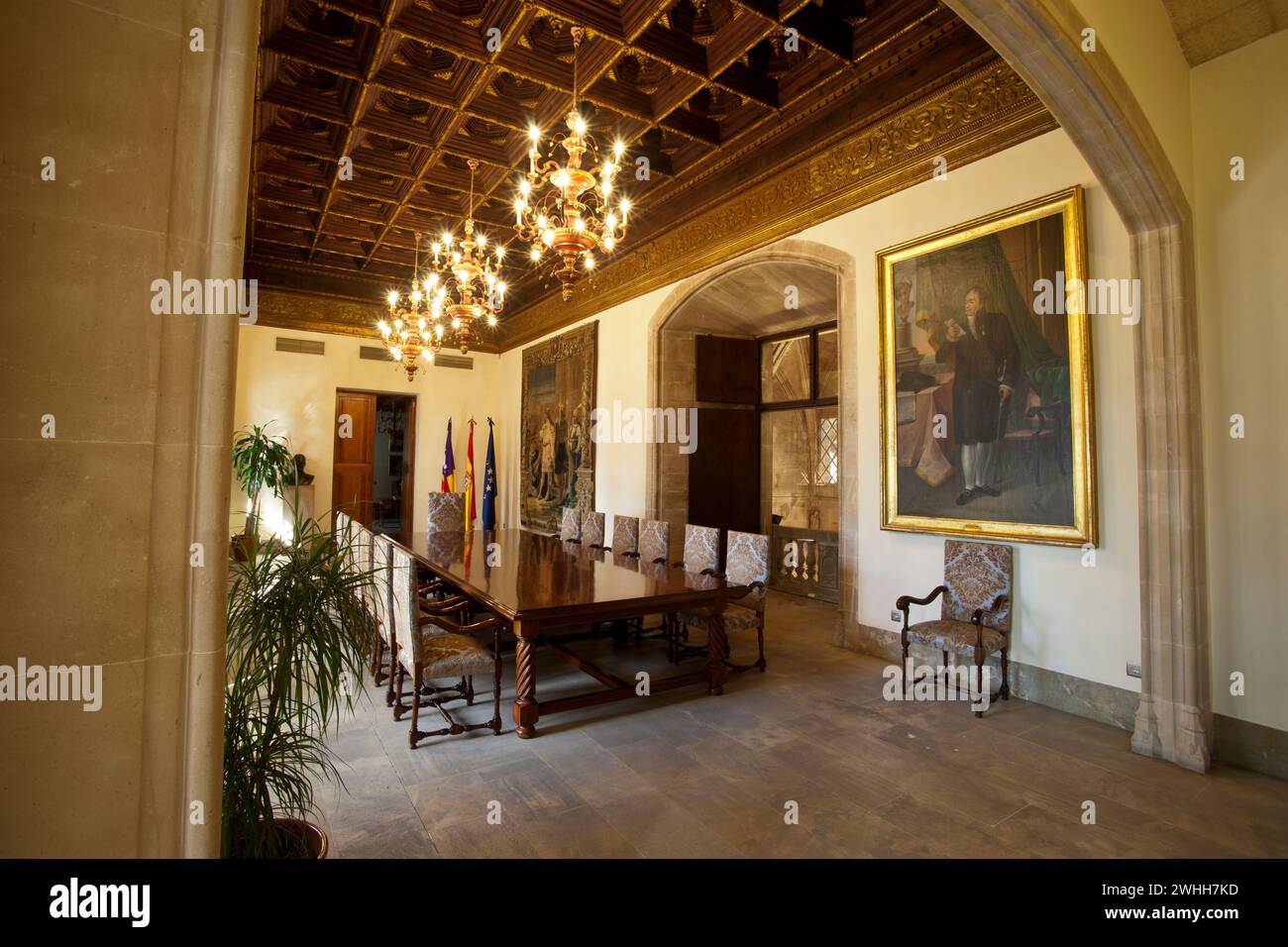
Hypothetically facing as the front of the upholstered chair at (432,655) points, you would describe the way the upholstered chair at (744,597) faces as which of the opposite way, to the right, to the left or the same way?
the opposite way

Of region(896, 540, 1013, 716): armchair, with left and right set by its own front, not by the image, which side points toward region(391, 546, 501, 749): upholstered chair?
front

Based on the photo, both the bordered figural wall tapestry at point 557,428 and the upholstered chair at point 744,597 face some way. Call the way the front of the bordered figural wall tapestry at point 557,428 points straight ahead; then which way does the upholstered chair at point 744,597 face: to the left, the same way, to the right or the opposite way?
the same way

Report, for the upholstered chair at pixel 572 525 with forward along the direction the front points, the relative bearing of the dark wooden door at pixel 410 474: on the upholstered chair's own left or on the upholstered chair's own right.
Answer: on the upholstered chair's own right

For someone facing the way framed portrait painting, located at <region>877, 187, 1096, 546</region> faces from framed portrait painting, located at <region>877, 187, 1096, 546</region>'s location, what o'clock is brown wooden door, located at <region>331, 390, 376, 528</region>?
The brown wooden door is roughly at 2 o'clock from the framed portrait painting.

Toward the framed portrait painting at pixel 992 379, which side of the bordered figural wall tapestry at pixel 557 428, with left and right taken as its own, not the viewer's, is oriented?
left

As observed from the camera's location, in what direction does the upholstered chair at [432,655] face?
facing to the right of the viewer

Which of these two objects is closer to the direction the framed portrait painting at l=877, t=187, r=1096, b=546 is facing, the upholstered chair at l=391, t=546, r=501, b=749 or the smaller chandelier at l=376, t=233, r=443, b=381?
the upholstered chair

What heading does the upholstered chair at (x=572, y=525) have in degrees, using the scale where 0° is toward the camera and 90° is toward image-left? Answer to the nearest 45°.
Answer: approximately 45°

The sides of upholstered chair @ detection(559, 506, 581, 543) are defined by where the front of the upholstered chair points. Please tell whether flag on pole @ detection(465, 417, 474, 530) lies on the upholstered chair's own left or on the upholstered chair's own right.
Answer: on the upholstered chair's own right
